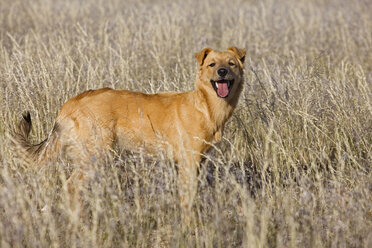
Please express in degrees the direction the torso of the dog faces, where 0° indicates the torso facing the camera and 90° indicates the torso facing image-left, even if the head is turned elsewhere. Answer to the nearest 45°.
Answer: approximately 270°
